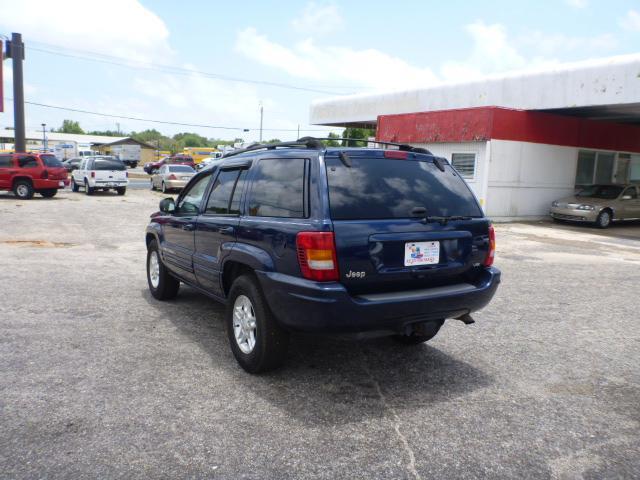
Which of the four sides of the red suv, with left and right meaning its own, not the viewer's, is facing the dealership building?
back

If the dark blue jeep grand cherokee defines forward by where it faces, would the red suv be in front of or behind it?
in front

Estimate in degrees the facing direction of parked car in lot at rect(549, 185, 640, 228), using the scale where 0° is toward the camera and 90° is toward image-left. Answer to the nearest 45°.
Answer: approximately 45°

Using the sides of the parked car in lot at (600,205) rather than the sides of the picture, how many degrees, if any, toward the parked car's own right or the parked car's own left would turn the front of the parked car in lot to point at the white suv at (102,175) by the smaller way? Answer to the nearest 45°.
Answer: approximately 45° to the parked car's own right

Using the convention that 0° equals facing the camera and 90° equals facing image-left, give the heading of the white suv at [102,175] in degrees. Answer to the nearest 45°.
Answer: approximately 135°

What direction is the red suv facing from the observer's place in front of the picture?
facing away from the viewer and to the left of the viewer

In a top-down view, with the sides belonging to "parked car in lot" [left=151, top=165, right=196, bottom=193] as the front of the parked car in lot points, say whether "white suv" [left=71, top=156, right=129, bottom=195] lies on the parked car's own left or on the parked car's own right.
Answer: on the parked car's own left

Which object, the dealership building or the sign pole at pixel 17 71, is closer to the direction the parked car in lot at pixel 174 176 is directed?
the sign pole

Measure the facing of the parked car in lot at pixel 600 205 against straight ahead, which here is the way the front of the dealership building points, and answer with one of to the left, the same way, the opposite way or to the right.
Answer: to the right

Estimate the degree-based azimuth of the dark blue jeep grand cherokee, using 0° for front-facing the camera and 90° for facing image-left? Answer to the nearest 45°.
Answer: approximately 135°

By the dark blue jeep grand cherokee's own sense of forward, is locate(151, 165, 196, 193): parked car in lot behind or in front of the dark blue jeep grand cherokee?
in front
